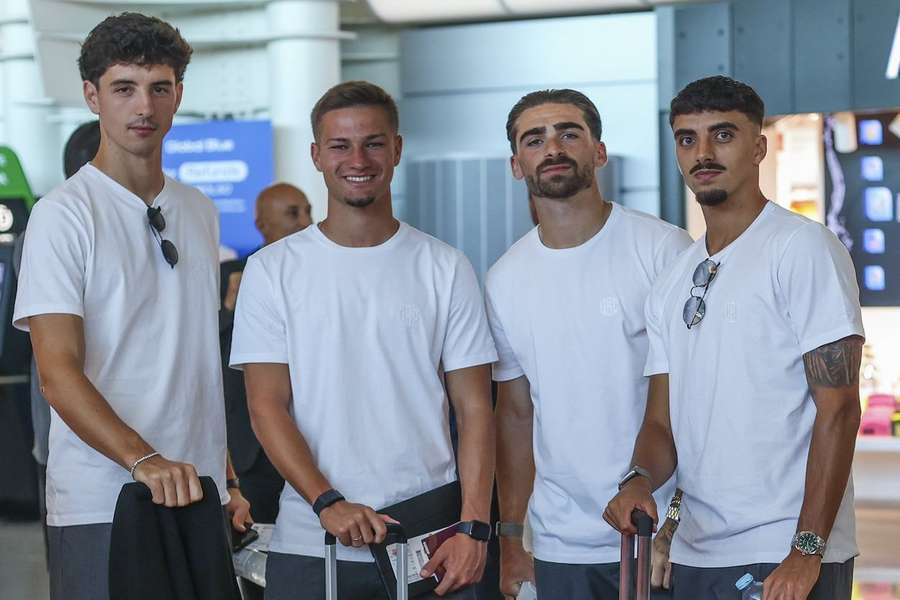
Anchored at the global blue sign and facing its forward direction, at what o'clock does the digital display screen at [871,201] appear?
The digital display screen is roughly at 10 o'clock from the global blue sign.

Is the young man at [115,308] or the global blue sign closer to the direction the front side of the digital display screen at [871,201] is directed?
the young man

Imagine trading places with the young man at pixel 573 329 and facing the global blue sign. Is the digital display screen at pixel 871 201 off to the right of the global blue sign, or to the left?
right

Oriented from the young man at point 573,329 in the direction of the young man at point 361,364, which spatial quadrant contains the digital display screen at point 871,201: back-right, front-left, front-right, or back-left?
back-right

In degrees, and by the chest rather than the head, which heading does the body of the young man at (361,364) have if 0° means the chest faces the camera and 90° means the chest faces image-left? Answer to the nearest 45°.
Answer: approximately 0°

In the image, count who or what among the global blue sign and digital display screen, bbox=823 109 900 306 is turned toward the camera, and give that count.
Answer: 2

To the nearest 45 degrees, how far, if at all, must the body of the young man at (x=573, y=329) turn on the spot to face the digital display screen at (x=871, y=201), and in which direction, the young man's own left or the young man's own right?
approximately 180°

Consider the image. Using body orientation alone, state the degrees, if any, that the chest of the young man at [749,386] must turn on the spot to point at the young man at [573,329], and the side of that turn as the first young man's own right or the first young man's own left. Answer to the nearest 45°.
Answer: approximately 90° to the first young man's own right
